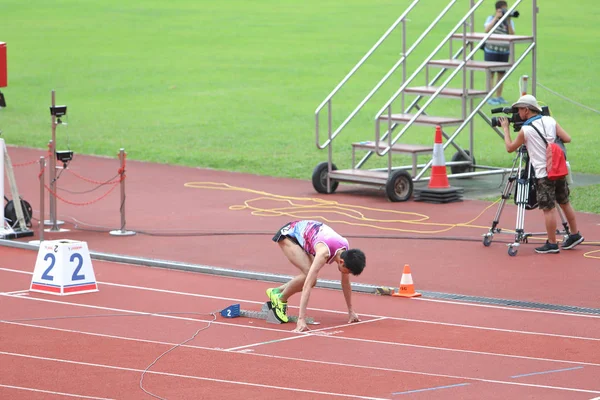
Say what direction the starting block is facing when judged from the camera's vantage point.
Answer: facing to the right of the viewer

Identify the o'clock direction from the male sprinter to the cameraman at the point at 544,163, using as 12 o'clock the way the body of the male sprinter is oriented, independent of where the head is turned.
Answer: The cameraman is roughly at 9 o'clock from the male sprinter.

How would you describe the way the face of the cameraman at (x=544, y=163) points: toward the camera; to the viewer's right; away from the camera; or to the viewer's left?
to the viewer's left

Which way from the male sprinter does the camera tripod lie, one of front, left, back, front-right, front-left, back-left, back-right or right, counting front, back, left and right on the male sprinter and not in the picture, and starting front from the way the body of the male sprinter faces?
left

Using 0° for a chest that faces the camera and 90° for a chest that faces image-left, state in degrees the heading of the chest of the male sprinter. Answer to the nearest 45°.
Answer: approximately 315°

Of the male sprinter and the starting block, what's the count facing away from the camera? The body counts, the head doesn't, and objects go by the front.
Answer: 0

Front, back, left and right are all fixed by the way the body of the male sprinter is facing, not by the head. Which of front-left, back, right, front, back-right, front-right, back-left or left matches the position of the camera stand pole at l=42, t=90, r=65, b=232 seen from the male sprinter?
back

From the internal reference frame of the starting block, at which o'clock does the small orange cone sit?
The small orange cone is roughly at 11 o'clock from the starting block.
